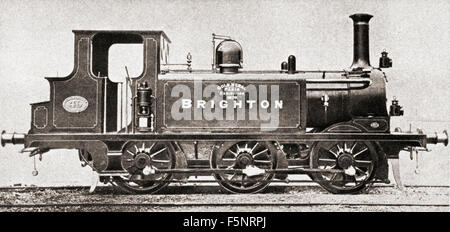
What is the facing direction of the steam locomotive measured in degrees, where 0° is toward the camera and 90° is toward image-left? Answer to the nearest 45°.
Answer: approximately 270°
